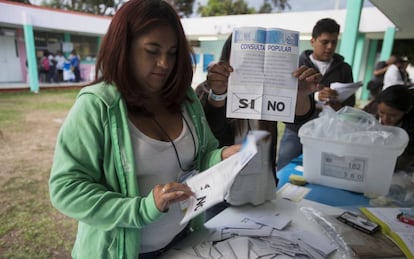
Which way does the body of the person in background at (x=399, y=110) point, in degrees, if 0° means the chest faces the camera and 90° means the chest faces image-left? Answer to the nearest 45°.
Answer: approximately 45°

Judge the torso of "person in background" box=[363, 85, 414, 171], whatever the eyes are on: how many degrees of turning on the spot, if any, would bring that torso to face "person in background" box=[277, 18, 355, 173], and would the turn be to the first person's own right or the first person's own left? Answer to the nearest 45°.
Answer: approximately 90° to the first person's own right

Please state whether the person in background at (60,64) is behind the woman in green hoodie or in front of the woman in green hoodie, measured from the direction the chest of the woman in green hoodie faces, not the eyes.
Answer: behind

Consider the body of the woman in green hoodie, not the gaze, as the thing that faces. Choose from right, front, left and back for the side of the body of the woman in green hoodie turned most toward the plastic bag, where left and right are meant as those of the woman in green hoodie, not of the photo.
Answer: left

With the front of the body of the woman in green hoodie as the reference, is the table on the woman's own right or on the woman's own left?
on the woman's own left

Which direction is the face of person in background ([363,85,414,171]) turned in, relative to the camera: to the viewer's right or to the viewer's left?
to the viewer's left

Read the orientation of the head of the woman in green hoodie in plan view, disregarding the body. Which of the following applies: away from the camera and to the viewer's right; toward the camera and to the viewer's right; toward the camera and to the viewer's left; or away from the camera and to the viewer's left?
toward the camera and to the viewer's right

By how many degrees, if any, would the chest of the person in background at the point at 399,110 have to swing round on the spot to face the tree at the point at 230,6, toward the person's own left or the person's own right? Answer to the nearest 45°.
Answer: approximately 90° to the person's own right
